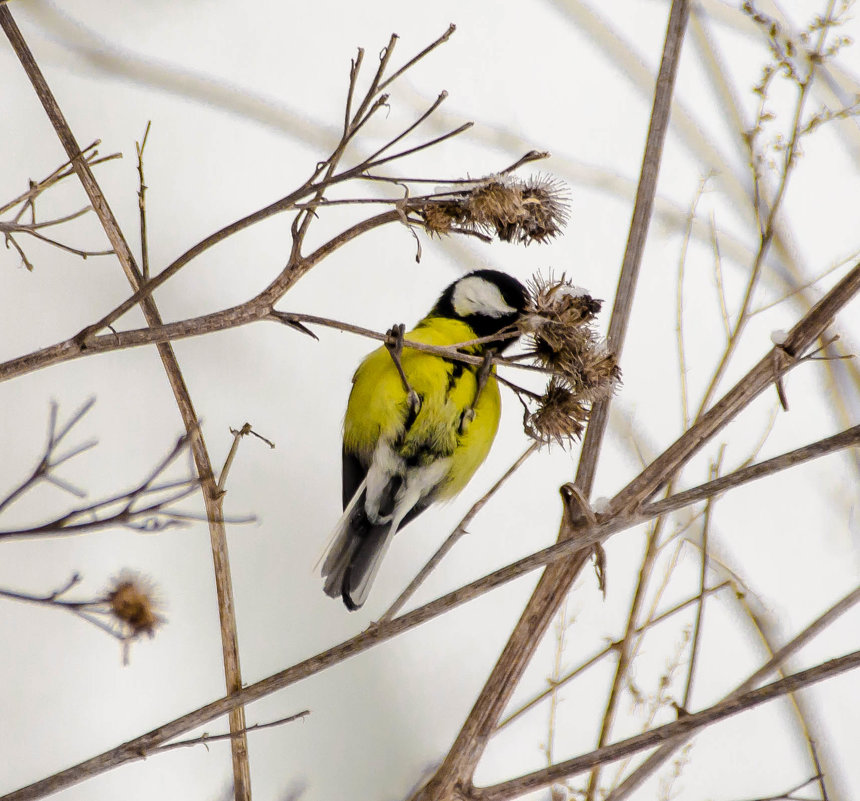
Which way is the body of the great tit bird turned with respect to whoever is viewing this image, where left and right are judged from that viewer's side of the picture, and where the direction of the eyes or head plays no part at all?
facing the viewer and to the right of the viewer
